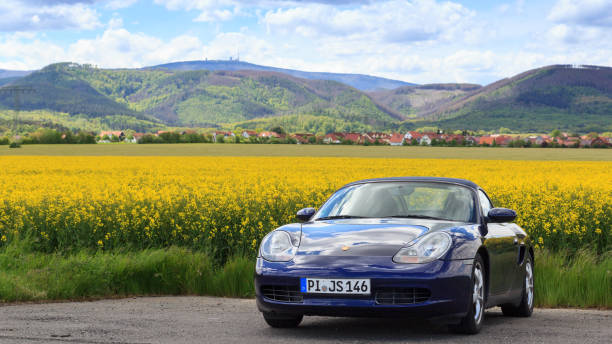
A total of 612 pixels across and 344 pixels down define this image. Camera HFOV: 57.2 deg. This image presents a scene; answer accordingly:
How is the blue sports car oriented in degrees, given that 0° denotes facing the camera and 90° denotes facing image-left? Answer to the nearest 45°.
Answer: approximately 45°
